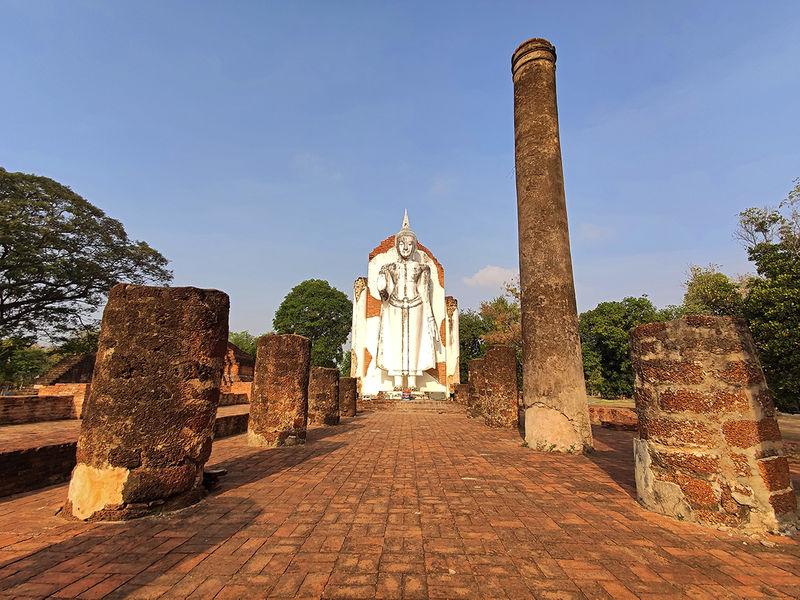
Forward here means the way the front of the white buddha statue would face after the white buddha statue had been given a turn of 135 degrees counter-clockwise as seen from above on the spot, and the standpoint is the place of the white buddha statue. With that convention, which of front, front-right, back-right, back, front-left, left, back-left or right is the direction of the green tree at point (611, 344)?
front-right

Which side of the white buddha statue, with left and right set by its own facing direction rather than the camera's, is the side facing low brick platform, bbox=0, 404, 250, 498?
front

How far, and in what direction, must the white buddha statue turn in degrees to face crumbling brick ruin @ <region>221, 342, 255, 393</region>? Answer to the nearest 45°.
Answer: approximately 90° to its right

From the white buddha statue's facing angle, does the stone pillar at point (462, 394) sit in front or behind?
in front

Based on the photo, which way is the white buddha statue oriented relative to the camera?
toward the camera

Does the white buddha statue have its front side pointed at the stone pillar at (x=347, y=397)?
yes

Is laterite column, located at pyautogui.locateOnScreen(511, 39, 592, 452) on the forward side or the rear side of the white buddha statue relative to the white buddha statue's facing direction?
on the forward side

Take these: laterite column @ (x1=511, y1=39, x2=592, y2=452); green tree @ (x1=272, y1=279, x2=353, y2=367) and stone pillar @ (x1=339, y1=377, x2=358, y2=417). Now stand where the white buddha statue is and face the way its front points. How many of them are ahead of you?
2

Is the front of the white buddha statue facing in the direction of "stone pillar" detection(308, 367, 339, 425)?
yes

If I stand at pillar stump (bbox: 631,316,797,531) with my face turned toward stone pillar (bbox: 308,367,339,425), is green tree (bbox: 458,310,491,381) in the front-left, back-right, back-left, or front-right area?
front-right

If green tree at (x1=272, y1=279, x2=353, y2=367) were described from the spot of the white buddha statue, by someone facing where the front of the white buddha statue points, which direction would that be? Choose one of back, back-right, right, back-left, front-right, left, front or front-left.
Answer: back-right

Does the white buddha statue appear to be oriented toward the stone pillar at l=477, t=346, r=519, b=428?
yes

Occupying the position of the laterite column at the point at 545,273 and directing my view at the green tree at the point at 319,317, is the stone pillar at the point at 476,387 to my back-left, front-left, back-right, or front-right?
front-right

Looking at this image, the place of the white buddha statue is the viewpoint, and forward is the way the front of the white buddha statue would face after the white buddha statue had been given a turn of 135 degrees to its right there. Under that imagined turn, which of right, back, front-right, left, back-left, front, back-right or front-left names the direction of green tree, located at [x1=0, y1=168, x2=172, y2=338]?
left

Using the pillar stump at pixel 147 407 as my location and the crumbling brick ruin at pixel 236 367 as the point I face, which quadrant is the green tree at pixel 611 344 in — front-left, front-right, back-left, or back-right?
front-right

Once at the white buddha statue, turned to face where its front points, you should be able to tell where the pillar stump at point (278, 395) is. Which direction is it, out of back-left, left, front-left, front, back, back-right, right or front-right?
front

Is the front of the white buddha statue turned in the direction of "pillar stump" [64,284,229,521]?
yes

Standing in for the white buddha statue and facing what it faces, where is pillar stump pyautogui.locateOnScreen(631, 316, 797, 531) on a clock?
The pillar stump is roughly at 12 o'clock from the white buddha statue.

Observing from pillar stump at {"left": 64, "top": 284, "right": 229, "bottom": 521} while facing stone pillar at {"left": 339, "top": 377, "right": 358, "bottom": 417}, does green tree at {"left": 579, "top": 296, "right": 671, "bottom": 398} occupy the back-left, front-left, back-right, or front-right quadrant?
front-right
